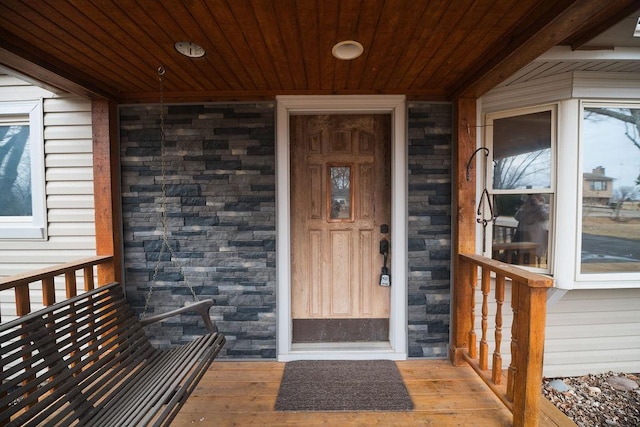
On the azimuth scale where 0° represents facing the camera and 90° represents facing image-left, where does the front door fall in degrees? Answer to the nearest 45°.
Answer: approximately 0°

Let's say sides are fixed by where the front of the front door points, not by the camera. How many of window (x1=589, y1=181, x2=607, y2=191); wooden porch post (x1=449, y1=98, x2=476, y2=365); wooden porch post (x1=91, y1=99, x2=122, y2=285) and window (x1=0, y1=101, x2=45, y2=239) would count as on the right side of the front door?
2

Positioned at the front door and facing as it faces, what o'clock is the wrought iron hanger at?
The wrought iron hanger is roughly at 9 o'clock from the front door.

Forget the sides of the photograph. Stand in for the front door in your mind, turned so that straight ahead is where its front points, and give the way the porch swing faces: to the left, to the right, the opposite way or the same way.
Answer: to the left

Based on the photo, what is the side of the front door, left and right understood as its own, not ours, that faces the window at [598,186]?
left

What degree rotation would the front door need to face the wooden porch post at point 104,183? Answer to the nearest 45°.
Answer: approximately 90° to its right
